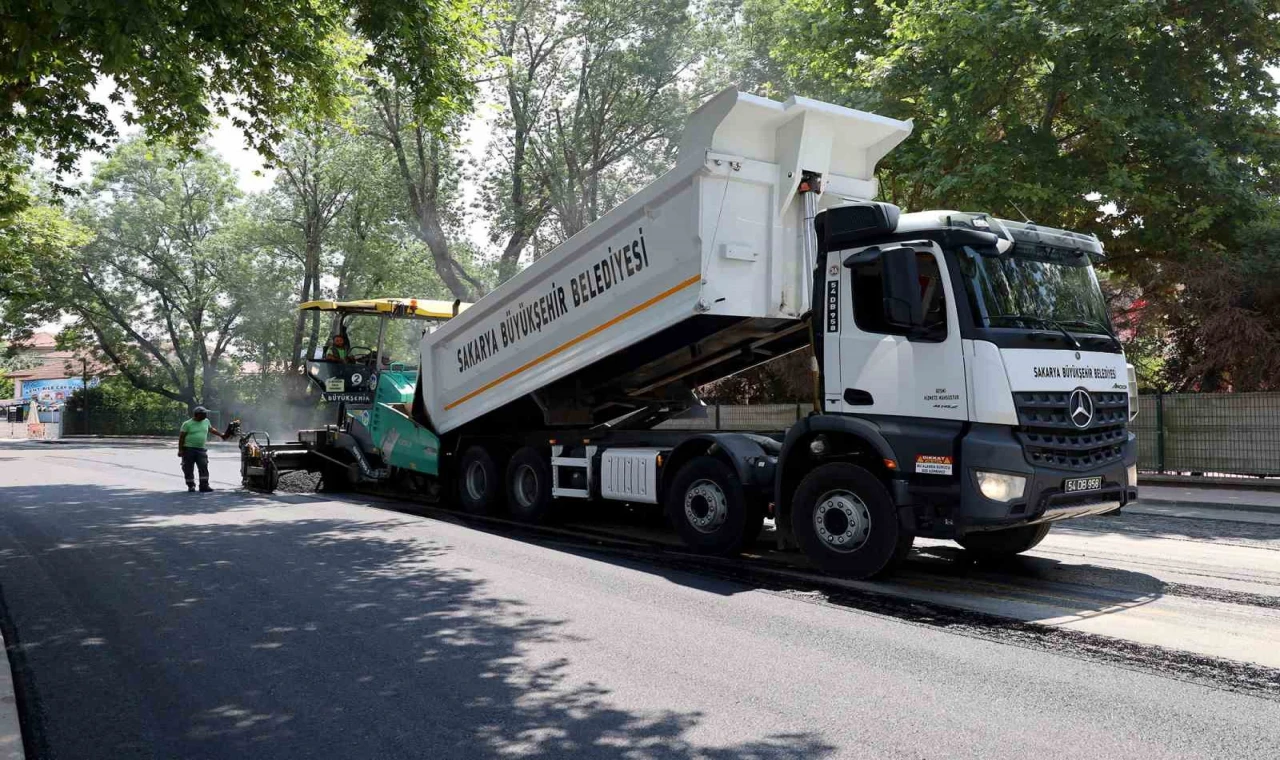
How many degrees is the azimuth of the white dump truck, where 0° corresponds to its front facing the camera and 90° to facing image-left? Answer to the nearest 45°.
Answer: approximately 315°

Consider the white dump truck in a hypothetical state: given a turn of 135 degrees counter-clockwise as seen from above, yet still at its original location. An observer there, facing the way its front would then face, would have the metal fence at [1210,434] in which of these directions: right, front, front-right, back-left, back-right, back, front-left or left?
front-right

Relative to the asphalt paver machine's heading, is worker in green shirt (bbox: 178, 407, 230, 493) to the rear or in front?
to the rear

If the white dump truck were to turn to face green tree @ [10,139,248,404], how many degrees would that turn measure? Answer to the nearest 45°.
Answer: approximately 180°

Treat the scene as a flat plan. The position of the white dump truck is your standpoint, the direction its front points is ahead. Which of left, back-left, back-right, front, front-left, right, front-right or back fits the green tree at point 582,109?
back-left

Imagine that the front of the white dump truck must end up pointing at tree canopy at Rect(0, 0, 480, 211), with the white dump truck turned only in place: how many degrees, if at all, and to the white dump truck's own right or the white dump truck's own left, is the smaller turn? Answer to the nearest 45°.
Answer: approximately 180°

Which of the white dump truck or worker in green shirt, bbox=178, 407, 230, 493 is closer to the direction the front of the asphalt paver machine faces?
the white dump truck

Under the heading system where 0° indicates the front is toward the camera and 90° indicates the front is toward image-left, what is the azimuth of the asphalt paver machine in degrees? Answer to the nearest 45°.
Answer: approximately 315°
